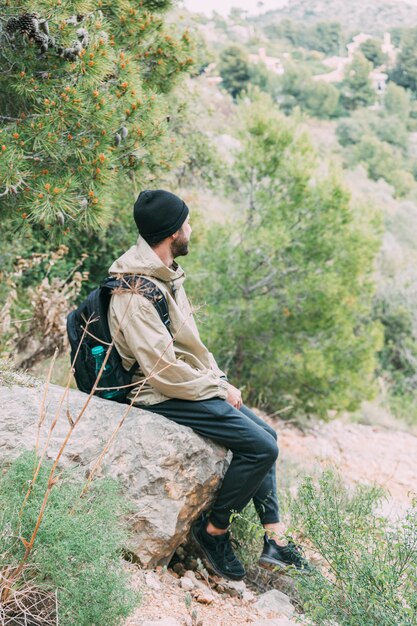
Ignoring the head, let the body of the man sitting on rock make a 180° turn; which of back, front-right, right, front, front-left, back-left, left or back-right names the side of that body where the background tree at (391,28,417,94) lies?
right

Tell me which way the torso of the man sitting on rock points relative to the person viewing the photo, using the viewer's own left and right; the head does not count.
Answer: facing to the right of the viewer

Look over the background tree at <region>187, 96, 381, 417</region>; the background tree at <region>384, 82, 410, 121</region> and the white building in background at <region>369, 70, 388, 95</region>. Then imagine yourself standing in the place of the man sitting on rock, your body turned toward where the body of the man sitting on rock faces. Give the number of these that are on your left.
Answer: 3

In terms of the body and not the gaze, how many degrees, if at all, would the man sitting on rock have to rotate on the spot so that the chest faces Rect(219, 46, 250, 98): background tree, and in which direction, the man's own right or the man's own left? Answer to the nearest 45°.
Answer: approximately 90° to the man's own left

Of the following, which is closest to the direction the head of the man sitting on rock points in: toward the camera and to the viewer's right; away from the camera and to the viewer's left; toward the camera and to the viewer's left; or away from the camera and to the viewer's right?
away from the camera and to the viewer's right

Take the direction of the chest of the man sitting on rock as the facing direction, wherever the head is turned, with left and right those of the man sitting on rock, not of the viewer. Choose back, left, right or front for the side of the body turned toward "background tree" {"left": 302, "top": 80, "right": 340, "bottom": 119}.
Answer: left

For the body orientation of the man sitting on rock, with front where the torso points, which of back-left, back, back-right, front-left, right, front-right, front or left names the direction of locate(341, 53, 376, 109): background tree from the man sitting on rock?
left

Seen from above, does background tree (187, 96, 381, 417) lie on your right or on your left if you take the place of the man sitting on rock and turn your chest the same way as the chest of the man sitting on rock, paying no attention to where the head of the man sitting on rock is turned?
on your left
